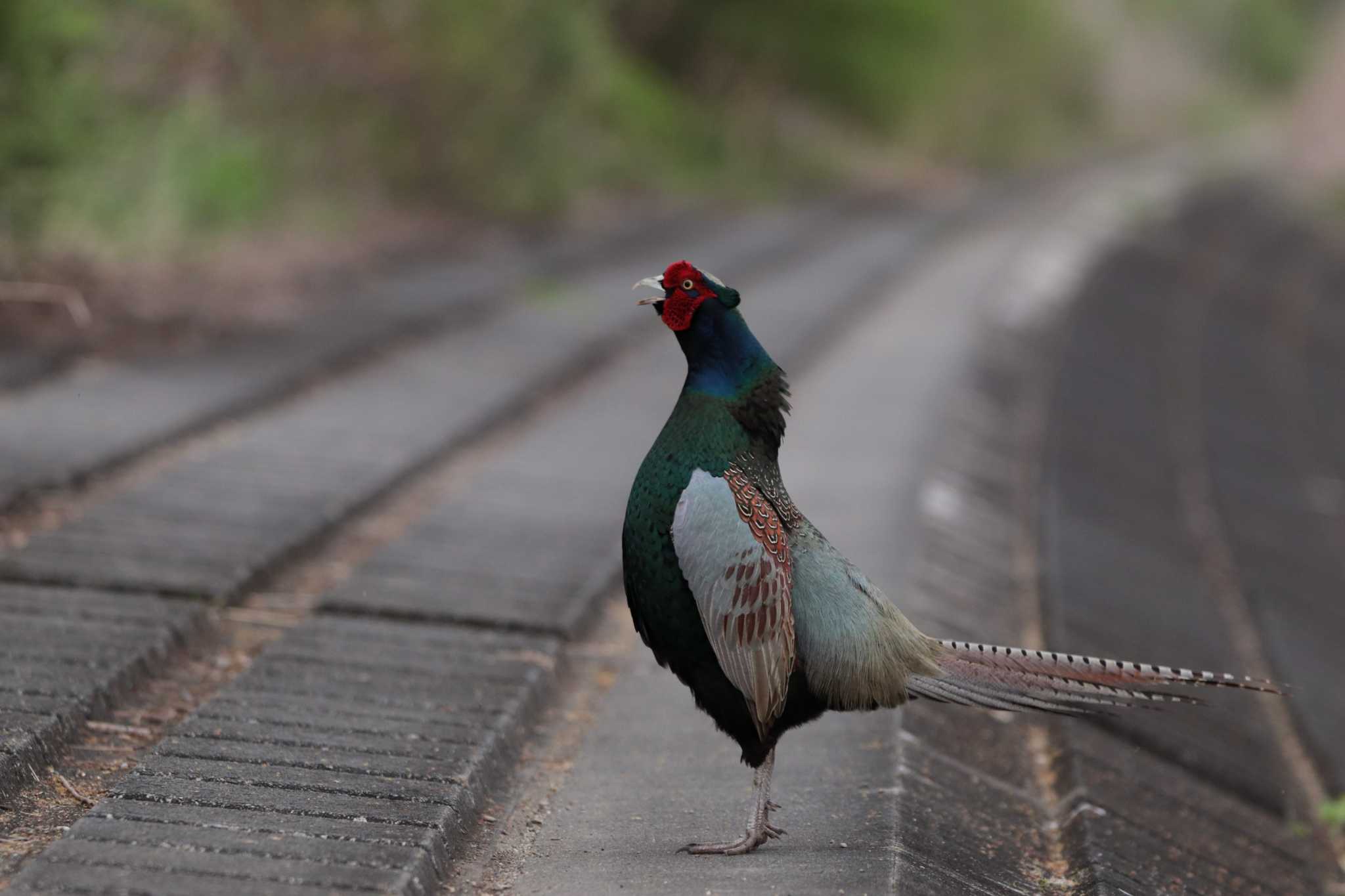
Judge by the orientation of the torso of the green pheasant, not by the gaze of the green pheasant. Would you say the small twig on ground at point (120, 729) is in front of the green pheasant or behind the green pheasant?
in front

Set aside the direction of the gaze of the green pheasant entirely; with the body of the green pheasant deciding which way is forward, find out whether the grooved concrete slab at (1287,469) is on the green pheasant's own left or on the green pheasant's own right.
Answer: on the green pheasant's own right

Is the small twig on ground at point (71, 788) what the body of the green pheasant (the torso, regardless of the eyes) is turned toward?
yes

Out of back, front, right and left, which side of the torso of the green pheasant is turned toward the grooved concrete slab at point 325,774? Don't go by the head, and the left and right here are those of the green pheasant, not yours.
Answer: front

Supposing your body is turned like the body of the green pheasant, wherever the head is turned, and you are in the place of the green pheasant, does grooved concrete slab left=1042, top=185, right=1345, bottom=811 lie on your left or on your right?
on your right

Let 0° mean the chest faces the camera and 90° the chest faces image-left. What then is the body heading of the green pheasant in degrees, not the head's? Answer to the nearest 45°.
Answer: approximately 90°

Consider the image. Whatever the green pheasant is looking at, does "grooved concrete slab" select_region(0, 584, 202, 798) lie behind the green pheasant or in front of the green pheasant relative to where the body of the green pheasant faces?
in front
